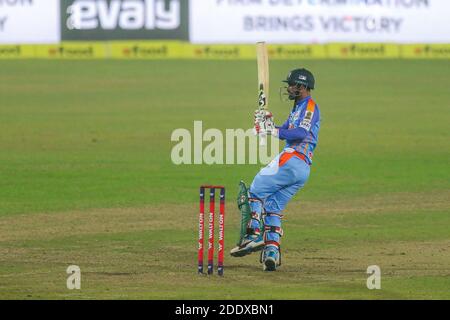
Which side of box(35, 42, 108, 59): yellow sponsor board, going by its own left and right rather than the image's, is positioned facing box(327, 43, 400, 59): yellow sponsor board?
left

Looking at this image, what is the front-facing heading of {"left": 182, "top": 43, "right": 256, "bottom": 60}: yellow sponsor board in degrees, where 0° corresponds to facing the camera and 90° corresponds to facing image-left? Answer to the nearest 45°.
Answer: approximately 0°

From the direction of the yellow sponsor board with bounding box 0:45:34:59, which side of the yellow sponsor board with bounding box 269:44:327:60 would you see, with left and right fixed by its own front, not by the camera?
right

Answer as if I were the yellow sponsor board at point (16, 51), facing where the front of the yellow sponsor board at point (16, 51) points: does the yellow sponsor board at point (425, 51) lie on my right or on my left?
on my left

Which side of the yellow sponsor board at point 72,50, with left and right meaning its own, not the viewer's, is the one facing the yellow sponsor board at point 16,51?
right

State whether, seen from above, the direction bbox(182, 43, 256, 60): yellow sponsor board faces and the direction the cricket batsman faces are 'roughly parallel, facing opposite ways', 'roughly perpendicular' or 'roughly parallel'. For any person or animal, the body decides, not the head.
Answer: roughly perpendicular
